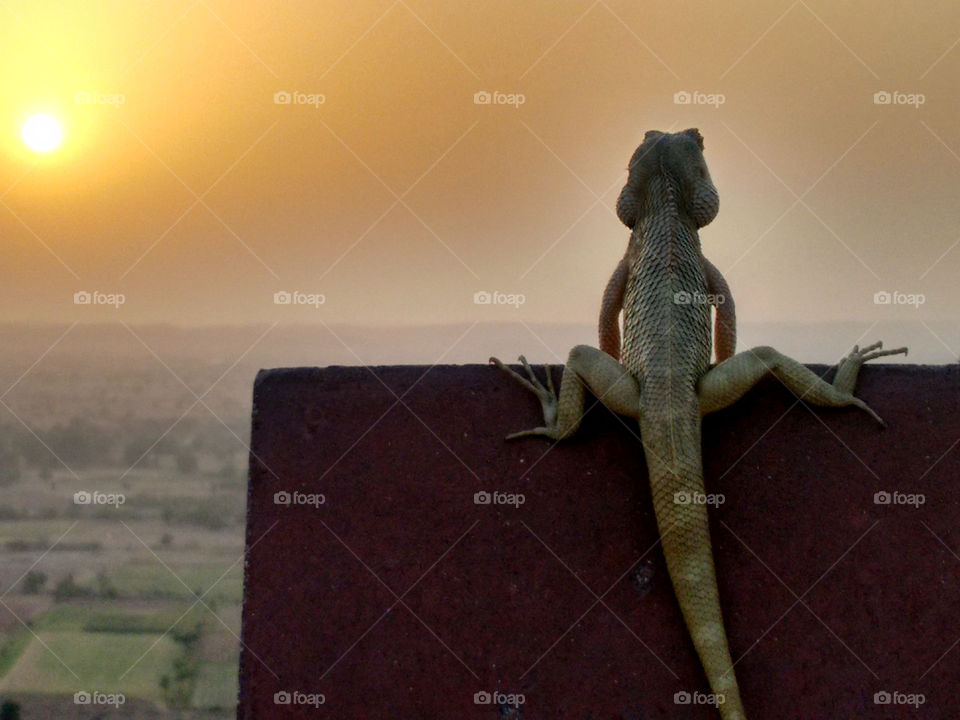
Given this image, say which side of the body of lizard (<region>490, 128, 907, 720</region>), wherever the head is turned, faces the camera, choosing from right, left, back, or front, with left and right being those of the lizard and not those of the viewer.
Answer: back
